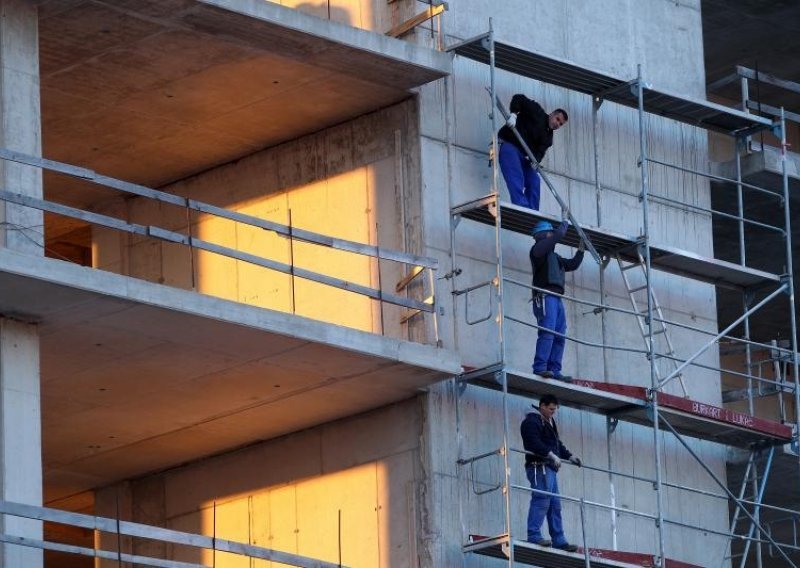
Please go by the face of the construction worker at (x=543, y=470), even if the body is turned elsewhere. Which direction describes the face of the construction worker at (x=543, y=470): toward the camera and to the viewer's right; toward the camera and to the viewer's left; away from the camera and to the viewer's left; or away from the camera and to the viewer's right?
toward the camera and to the viewer's right
